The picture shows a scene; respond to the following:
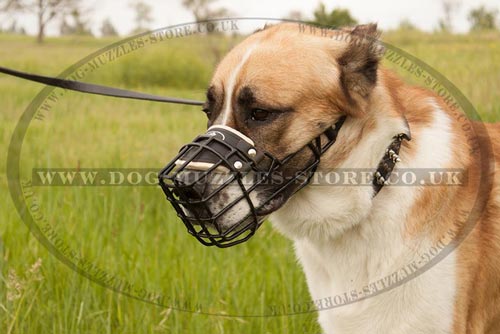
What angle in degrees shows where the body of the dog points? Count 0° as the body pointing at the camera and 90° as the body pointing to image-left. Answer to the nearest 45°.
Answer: approximately 45°
